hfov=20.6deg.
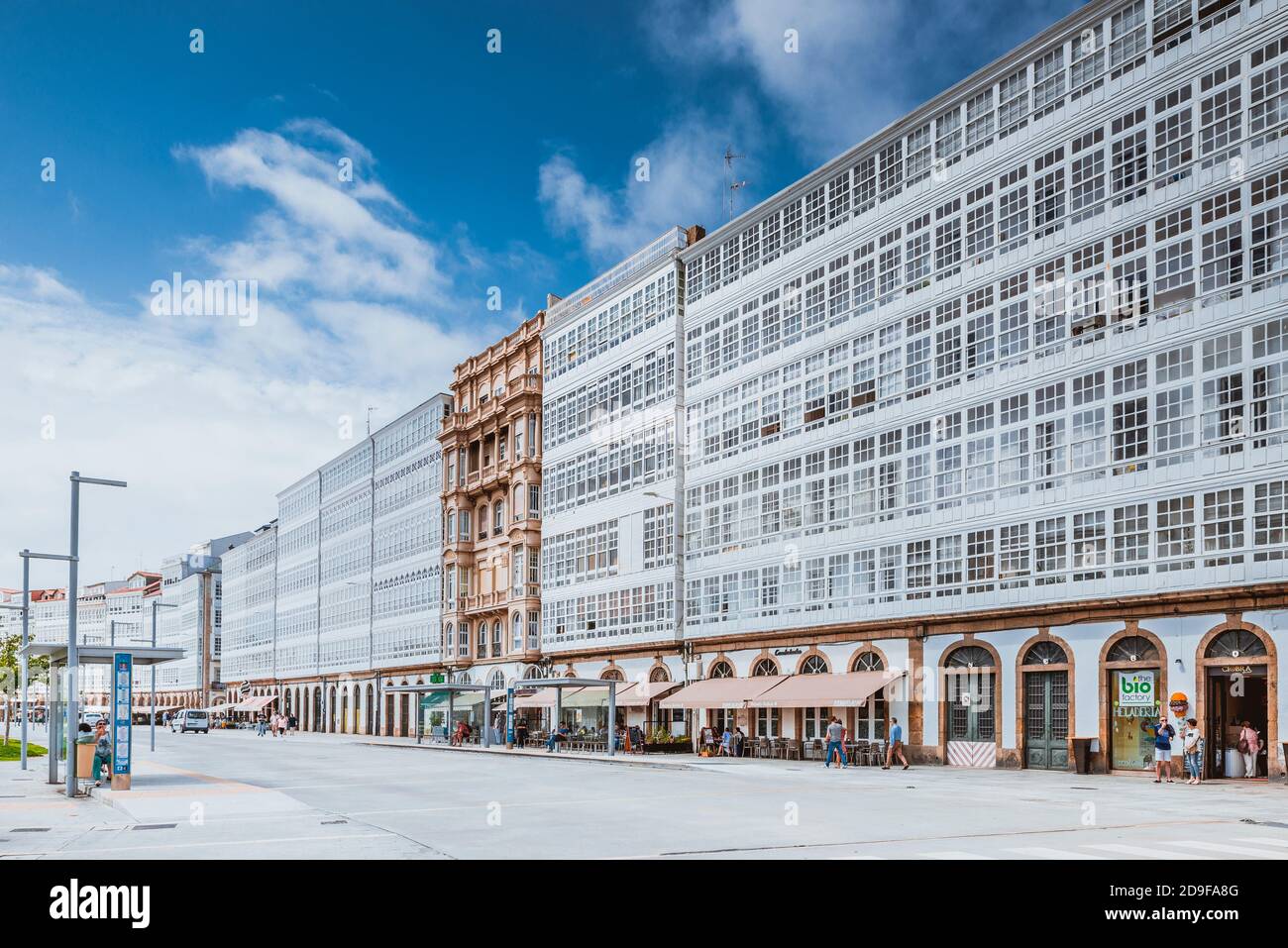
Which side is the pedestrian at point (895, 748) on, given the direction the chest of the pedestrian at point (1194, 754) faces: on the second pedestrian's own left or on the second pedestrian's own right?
on the second pedestrian's own right

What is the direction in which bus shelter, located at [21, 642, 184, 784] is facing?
to the viewer's right

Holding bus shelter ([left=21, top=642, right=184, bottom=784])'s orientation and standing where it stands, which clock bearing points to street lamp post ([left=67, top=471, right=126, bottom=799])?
The street lamp post is roughly at 3 o'clock from the bus shelter.

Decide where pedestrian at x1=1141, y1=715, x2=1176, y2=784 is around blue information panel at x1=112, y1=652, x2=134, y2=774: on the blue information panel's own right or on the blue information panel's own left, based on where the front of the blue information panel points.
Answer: on the blue information panel's own left

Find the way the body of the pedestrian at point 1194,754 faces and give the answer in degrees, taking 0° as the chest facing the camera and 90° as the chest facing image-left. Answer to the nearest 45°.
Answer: approximately 45°

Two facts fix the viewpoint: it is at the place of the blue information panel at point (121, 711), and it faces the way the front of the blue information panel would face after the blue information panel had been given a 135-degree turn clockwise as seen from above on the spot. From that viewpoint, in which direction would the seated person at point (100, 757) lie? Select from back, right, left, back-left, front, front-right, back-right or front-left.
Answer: front-right
